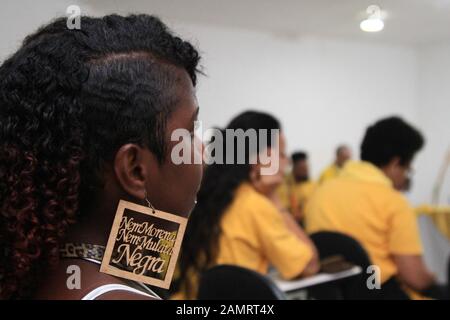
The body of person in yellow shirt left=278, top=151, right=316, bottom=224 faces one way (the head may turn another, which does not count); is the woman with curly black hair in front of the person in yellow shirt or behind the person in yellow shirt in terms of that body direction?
in front

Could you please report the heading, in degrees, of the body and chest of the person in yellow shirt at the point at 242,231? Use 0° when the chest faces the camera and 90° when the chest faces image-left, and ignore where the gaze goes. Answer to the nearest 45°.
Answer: approximately 225°

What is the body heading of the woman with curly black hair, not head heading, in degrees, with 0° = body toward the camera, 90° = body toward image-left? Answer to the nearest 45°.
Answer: approximately 225°

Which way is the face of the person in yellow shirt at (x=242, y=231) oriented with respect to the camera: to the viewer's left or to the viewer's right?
to the viewer's right

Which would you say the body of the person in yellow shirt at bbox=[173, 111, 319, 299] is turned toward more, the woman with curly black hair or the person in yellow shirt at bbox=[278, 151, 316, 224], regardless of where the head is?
the person in yellow shirt

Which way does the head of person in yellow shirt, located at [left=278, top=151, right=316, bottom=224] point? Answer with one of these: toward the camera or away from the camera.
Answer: toward the camera

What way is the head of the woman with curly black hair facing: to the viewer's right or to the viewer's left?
to the viewer's right

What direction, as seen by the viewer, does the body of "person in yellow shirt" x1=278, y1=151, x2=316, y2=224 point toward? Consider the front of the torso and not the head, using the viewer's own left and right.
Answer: facing the viewer

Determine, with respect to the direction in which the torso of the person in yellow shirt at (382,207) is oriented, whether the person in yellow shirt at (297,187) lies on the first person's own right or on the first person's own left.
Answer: on the first person's own left

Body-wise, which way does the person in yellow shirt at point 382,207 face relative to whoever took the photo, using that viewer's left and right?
facing away from the viewer and to the right of the viewer

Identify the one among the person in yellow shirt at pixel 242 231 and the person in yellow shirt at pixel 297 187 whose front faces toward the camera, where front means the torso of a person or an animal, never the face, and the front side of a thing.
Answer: the person in yellow shirt at pixel 297 187

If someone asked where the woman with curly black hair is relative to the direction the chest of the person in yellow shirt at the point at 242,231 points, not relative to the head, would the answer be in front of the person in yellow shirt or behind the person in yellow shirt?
behind
